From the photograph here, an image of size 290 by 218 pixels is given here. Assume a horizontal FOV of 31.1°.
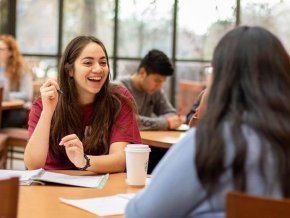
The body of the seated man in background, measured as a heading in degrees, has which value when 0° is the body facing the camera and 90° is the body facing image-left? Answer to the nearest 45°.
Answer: approximately 315°

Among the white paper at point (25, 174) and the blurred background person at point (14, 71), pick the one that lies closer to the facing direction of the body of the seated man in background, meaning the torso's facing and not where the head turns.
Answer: the white paper

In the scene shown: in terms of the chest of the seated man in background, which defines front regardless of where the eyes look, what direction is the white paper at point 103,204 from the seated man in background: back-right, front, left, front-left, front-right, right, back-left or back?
front-right

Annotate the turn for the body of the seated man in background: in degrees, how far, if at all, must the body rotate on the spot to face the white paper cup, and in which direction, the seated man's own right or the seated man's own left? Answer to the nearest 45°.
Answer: approximately 45° to the seated man's own right

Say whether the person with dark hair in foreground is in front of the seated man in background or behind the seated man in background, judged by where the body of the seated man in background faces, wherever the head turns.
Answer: in front

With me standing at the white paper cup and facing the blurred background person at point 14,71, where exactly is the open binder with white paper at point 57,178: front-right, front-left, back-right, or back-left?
front-left

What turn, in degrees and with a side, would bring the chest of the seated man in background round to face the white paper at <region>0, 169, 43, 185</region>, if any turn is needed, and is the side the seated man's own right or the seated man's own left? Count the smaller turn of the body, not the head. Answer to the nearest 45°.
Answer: approximately 45° to the seated man's own right

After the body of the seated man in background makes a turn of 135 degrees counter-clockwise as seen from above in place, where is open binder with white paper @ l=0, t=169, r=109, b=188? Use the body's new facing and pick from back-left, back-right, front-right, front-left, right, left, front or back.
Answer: back

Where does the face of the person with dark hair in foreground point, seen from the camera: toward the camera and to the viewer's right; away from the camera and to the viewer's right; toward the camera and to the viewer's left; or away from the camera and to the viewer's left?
away from the camera and to the viewer's left
